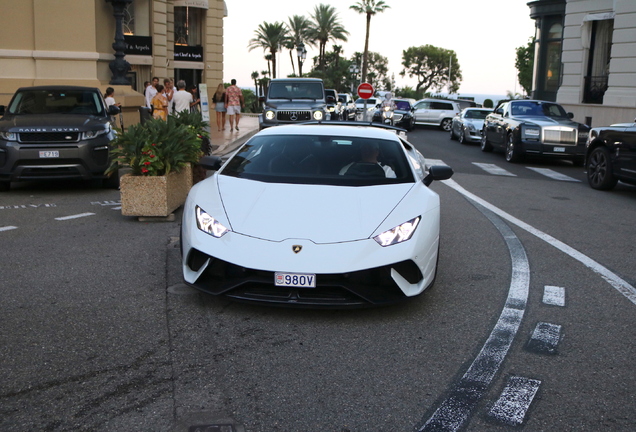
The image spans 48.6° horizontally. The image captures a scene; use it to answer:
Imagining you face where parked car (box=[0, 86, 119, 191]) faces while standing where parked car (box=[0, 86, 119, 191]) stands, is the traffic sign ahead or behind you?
behind

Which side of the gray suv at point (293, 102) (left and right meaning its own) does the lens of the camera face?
front

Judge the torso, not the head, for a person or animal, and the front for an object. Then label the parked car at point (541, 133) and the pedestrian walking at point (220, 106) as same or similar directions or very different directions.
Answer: very different directions

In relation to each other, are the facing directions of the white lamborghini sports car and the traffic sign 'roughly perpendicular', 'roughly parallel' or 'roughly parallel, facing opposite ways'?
roughly parallel

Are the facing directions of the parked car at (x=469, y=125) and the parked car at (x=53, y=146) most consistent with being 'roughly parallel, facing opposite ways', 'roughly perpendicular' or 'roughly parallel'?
roughly parallel

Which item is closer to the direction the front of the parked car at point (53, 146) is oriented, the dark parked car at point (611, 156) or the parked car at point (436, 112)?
the dark parked car

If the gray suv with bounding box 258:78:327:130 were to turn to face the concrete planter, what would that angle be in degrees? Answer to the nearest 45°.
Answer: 0° — it already faces it

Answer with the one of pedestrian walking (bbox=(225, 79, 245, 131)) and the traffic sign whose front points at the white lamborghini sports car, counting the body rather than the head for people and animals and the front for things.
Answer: the traffic sign

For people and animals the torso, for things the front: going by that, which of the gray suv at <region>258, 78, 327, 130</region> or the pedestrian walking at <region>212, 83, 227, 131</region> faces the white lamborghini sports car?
the gray suv

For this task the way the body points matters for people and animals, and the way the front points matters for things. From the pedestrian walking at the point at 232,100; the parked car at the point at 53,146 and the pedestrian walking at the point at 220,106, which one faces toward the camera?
the parked car
